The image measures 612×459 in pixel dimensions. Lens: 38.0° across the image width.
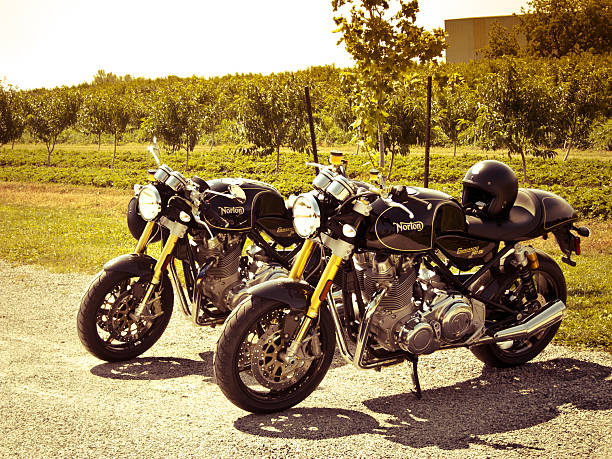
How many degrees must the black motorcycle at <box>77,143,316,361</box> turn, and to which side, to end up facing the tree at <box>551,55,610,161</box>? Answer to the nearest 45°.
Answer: approximately 180°

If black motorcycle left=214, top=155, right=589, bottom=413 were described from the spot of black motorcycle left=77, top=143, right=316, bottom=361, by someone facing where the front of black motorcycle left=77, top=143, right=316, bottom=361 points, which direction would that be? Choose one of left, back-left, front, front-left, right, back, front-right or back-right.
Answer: left

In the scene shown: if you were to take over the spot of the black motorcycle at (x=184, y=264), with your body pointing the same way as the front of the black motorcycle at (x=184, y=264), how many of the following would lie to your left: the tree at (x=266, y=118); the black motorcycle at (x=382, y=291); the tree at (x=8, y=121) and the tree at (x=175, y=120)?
1

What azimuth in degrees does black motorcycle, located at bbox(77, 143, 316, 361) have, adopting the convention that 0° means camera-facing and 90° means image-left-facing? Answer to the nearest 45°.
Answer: approximately 45°

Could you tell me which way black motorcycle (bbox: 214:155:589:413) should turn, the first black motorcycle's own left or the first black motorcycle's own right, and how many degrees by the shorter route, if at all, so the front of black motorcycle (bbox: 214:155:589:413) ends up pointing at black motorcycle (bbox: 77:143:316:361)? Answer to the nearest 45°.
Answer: approximately 90° to the first black motorcycle's own right

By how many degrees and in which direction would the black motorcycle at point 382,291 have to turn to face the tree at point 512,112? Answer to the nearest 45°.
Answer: approximately 135° to its right

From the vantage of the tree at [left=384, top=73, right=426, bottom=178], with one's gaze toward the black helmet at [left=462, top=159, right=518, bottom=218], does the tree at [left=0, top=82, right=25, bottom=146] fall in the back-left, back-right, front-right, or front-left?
back-right

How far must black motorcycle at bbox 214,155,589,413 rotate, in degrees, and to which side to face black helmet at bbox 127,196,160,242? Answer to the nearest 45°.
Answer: approximately 90° to its right

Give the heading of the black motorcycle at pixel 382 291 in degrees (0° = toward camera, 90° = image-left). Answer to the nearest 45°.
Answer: approximately 45°

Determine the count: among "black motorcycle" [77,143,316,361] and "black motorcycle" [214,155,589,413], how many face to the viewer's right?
0

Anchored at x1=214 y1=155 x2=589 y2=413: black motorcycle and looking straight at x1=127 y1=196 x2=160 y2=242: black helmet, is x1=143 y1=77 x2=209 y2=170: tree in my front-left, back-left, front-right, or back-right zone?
front-right

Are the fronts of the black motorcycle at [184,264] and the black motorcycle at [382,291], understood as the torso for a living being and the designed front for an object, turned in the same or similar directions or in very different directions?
same or similar directions

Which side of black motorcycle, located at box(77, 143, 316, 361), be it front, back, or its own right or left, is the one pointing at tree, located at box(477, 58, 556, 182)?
back

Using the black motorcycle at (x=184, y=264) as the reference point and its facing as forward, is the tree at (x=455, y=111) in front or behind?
behind
